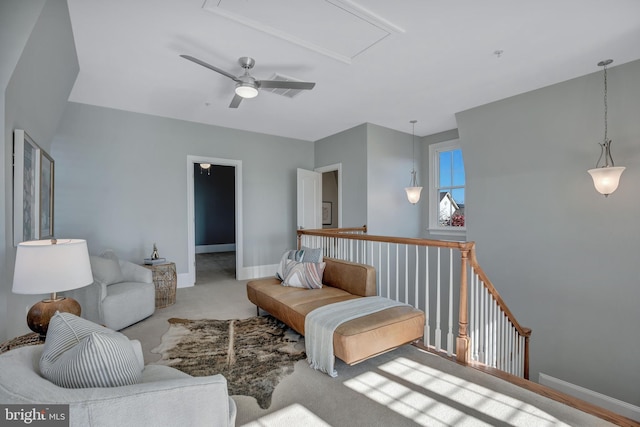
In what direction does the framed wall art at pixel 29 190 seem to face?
to the viewer's right

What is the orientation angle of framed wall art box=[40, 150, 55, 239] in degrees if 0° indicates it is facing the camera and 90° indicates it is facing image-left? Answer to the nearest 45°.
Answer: approximately 270°

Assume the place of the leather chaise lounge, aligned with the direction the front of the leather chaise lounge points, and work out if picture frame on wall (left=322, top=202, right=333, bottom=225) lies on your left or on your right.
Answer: on your right

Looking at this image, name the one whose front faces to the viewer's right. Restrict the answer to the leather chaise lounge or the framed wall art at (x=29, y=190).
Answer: the framed wall art

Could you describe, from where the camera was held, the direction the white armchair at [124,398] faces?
facing away from the viewer and to the right of the viewer

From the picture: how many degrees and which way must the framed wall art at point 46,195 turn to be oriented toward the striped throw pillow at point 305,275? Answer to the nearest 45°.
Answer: approximately 45° to its right

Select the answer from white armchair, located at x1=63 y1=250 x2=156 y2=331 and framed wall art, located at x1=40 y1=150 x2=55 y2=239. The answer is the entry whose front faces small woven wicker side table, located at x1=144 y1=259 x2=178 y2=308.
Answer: the framed wall art

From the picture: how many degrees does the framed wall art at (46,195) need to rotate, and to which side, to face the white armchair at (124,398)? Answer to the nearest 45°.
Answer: approximately 90° to its right
